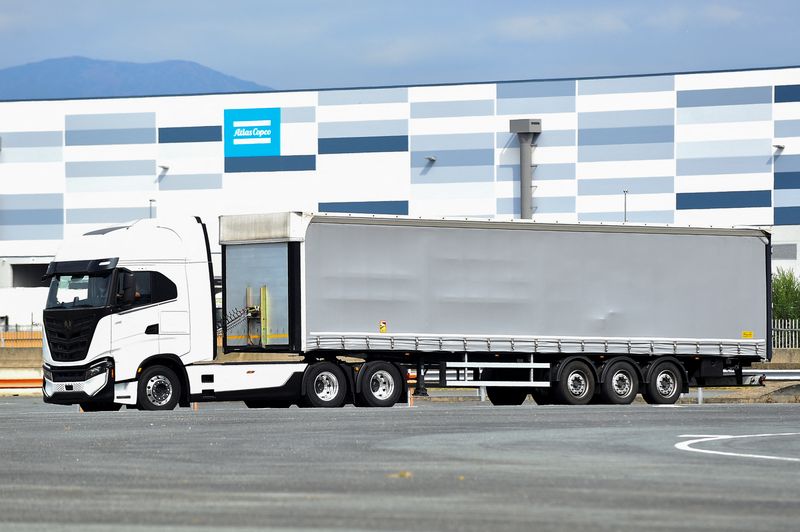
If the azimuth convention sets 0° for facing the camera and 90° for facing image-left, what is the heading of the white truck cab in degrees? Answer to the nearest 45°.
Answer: approximately 45°

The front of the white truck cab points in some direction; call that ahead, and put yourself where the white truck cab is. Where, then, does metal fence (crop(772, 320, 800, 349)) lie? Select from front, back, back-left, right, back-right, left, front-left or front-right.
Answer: back
